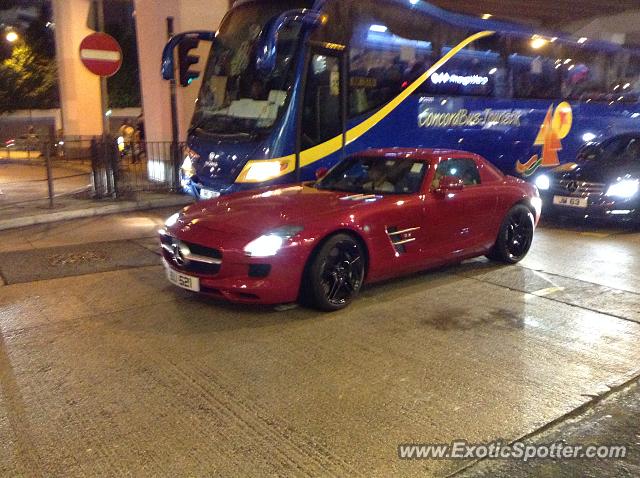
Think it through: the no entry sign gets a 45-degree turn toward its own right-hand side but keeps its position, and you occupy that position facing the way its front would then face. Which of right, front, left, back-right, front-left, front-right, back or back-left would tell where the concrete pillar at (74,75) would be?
back-right

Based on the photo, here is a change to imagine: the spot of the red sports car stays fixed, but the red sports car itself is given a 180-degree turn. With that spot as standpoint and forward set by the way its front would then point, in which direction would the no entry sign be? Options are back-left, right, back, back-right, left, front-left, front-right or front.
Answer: left

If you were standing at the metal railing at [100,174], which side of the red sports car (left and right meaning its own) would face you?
right

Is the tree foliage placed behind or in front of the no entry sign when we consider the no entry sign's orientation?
behind

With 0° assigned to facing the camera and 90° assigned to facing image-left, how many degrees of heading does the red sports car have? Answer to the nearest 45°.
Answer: approximately 45°

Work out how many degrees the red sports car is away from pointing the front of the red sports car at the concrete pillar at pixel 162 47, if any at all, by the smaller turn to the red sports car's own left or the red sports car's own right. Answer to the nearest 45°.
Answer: approximately 90° to the red sports car's own right

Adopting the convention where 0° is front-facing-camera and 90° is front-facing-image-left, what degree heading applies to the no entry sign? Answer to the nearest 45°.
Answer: approximately 0°
